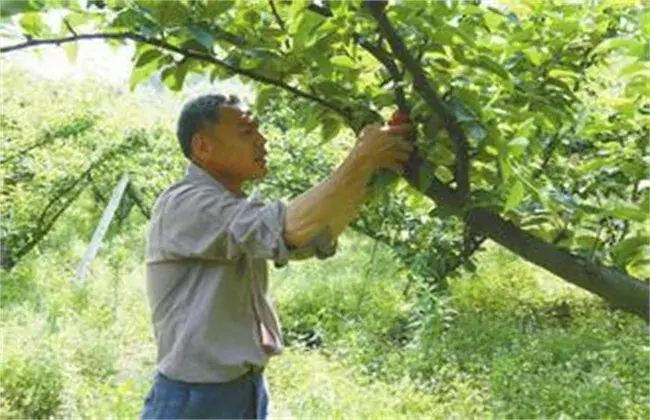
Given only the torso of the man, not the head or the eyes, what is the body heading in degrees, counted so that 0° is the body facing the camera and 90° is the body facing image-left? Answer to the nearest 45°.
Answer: approximately 270°

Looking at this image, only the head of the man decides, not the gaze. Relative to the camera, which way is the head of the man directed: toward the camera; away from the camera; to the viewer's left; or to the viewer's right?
to the viewer's right
